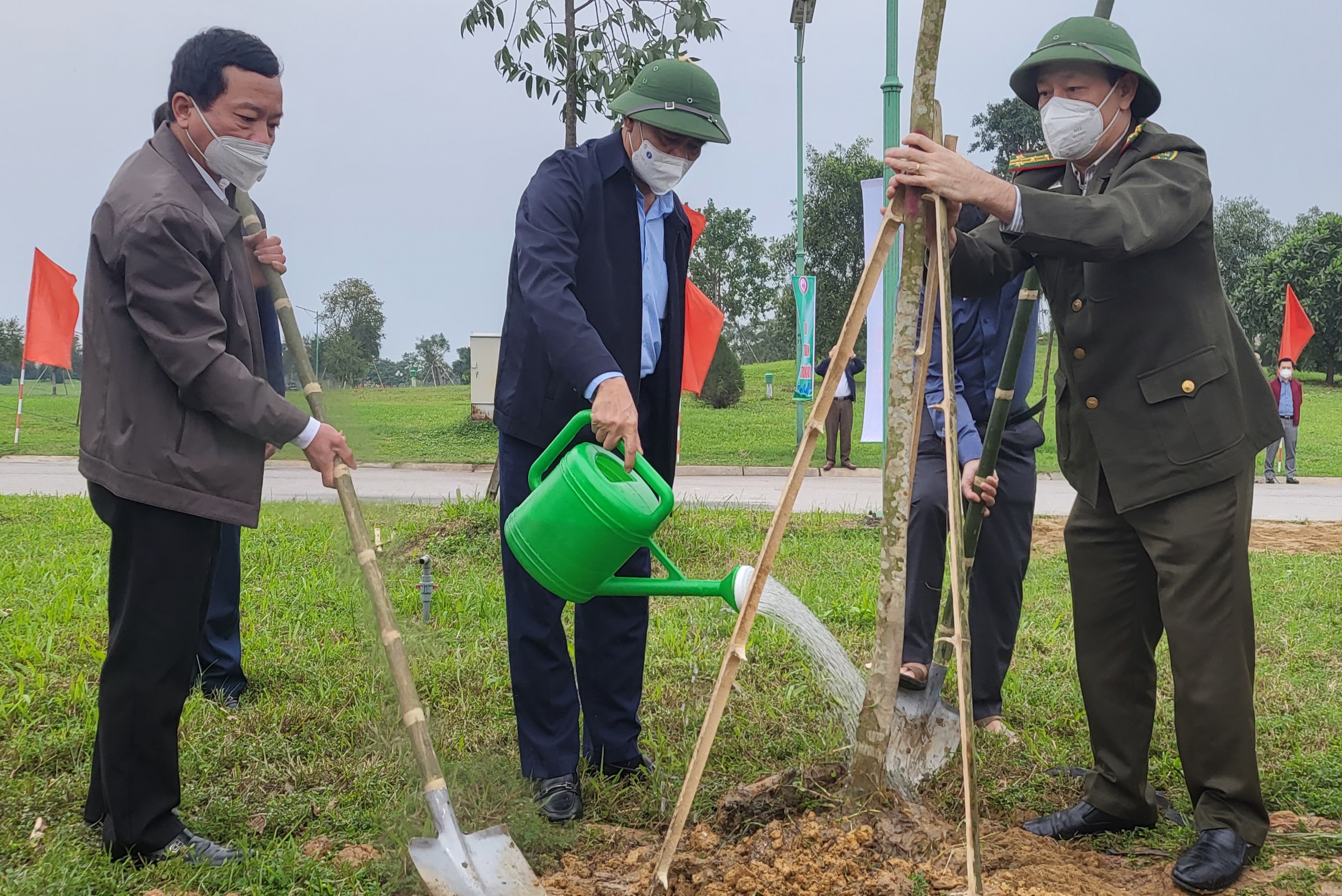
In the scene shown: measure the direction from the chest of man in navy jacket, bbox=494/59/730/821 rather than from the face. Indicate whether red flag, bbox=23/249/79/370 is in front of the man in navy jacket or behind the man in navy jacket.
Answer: behind

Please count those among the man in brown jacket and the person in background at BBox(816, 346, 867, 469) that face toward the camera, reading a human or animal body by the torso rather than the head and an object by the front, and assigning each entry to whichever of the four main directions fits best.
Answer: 1

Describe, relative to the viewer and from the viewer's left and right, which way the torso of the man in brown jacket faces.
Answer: facing to the right of the viewer

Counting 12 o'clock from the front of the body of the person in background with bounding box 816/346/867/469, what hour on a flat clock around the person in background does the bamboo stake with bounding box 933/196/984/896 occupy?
The bamboo stake is roughly at 12 o'clock from the person in background.

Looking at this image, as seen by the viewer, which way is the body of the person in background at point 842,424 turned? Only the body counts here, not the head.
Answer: toward the camera

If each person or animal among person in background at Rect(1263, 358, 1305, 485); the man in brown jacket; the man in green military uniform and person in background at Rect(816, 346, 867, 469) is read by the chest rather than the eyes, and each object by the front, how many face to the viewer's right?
1

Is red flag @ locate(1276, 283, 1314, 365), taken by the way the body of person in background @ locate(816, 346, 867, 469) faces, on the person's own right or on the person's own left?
on the person's own left

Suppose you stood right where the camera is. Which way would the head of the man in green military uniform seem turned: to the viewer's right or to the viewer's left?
to the viewer's left

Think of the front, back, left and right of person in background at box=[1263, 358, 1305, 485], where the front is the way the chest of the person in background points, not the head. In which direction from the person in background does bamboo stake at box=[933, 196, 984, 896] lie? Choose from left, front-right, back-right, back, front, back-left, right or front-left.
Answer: front

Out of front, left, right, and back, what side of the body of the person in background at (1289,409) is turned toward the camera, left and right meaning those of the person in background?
front
